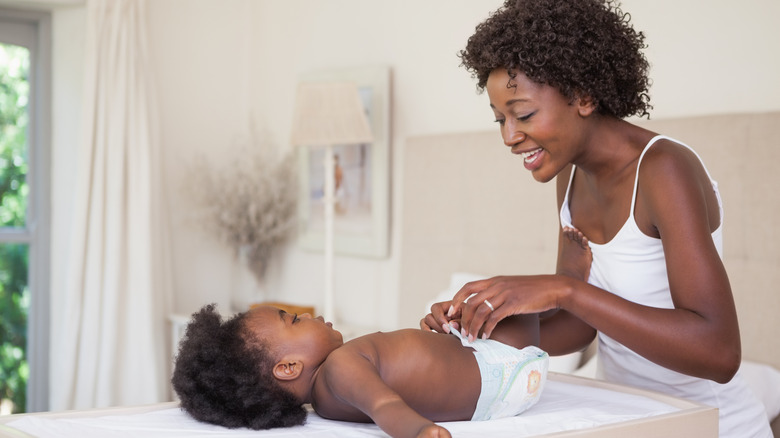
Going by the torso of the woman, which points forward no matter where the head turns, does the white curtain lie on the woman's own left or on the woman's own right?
on the woman's own right

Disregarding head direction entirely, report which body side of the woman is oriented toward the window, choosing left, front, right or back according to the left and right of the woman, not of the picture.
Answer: right

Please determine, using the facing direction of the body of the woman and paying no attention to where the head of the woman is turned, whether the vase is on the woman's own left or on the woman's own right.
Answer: on the woman's own right

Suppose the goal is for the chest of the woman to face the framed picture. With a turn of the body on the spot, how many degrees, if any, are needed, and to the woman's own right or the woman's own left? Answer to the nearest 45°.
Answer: approximately 90° to the woman's own right

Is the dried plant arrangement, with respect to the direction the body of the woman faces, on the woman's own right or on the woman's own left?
on the woman's own right

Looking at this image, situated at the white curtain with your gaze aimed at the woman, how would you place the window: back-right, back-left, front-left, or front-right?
back-right

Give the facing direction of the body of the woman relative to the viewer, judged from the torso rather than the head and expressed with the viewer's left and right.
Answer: facing the viewer and to the left of the viewer

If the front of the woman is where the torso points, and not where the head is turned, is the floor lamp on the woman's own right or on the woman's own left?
on the woman's own right
